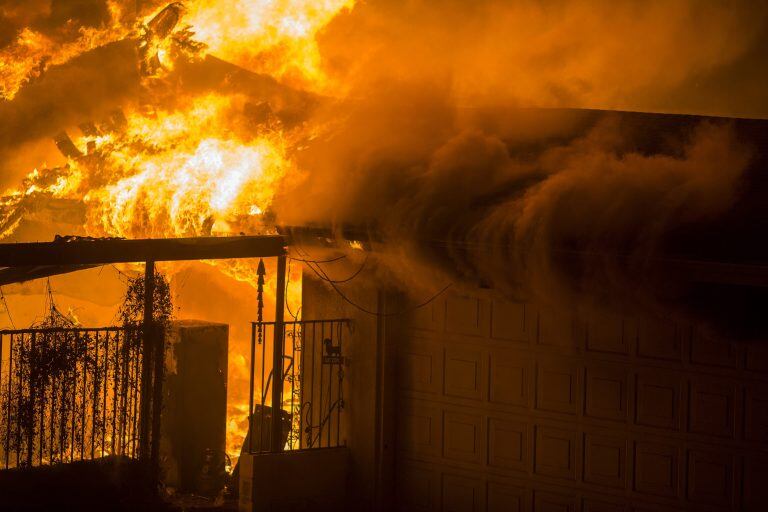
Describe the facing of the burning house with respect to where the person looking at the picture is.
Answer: facing the viewer and to the left of the viewer
